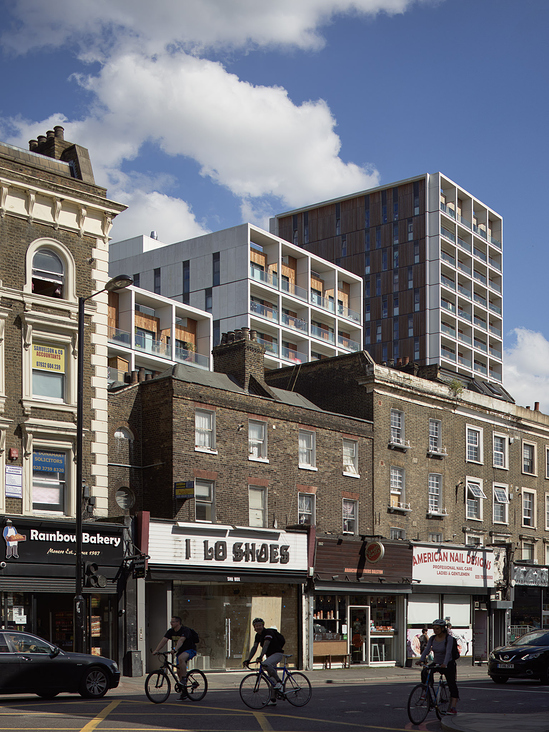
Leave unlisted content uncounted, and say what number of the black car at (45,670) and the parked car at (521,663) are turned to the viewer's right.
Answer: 1

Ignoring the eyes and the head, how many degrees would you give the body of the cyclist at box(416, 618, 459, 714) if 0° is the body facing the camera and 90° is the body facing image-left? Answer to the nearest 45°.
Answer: approximately 45°

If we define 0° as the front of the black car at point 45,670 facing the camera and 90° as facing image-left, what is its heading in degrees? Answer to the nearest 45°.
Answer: approximately 270°

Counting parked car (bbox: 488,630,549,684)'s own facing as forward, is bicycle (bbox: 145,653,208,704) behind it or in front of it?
in front

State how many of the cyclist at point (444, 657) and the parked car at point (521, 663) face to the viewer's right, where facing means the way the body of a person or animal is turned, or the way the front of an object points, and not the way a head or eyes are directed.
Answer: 0

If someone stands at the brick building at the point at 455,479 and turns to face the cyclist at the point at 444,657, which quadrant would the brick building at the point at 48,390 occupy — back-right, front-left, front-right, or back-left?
front-right

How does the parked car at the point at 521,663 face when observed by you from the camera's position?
facing the viewer and to the left of the viewer
